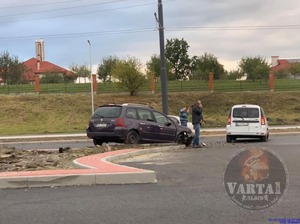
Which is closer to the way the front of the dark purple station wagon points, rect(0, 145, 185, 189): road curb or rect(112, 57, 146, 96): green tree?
the green tree

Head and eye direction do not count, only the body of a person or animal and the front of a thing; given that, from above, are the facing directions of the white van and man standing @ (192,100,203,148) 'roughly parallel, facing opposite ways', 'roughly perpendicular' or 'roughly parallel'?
roughly perpendicular

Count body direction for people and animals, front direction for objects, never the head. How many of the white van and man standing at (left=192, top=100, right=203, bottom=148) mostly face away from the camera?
1

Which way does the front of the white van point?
away from the camera

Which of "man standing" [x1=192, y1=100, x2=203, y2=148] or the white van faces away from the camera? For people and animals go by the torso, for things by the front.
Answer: the white van

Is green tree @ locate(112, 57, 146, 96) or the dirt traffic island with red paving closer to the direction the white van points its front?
the green tree

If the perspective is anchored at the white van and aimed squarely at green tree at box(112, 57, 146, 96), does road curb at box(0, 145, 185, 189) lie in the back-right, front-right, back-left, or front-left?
back-left
